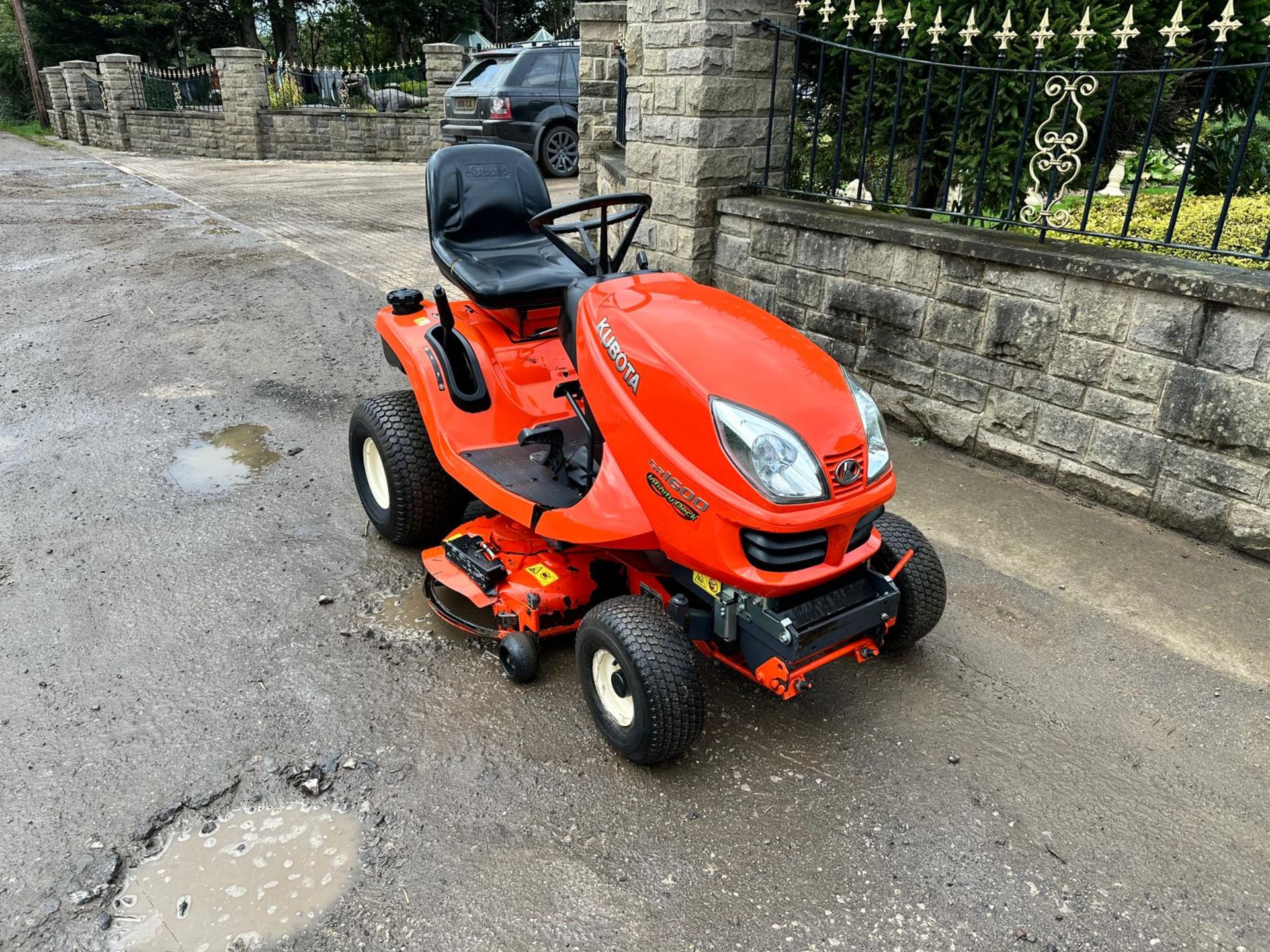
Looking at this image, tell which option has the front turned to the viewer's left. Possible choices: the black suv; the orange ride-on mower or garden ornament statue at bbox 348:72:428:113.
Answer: the garden ornament statue

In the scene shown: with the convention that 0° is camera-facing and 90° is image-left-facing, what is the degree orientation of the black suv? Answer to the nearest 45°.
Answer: approximately 225°

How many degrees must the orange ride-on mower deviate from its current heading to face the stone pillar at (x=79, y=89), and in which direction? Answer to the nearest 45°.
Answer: approximately 180°

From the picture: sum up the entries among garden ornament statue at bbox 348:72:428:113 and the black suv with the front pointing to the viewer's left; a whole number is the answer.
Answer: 1

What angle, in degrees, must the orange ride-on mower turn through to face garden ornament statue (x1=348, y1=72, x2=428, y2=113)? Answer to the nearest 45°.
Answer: approximately 135° to its left

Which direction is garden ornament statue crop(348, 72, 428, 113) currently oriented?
to the viewer's left

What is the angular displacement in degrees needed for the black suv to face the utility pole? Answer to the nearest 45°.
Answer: approximately 90° to its left

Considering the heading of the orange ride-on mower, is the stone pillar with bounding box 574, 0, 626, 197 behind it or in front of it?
behind

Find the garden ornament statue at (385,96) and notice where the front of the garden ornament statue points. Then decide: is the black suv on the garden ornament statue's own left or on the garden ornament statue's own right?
on the garden ornament statue's own left

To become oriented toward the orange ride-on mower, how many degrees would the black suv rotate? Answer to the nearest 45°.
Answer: approximately 135° to its right

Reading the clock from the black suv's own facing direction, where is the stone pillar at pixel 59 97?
The stone pillar is roughly at 9 o'clock from the black suv.

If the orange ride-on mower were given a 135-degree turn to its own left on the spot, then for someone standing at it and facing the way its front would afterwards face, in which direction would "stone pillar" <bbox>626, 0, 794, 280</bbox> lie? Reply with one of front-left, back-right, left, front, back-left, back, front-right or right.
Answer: front

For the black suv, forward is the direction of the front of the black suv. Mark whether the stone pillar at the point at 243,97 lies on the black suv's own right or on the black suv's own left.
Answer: on the black suv's own left

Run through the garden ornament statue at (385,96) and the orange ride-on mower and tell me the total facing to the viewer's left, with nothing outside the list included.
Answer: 1

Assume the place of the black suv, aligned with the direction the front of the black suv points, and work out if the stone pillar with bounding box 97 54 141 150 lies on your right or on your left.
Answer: on your left
